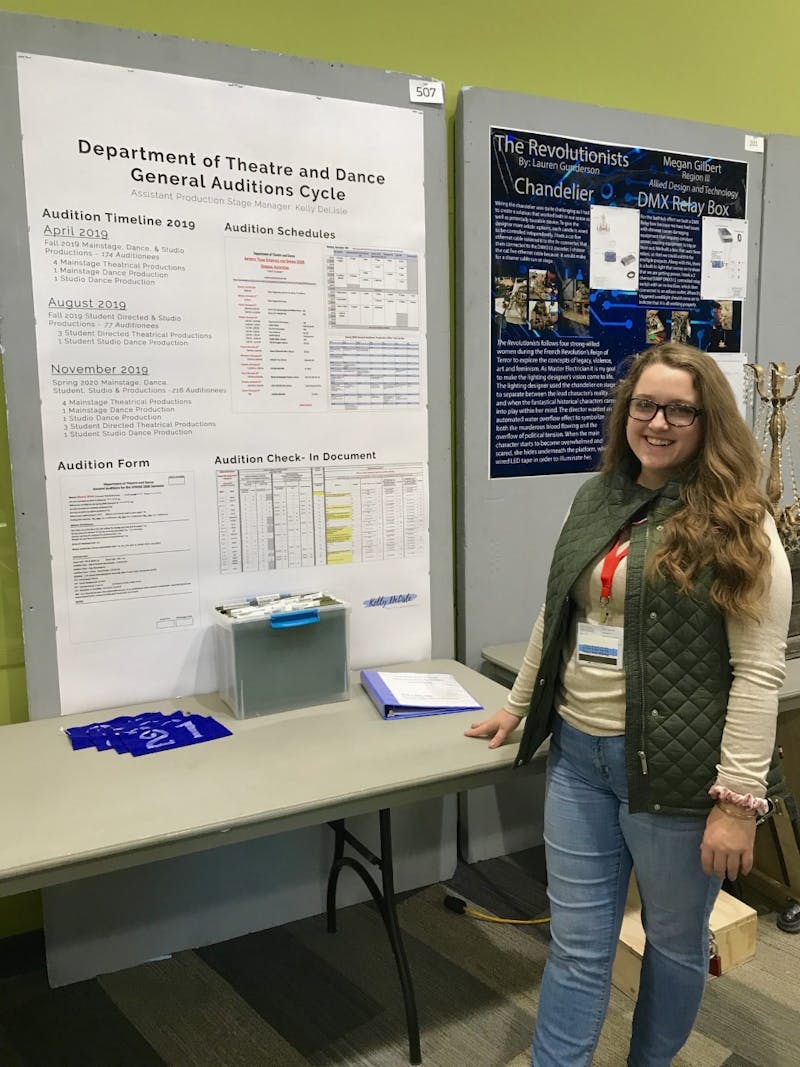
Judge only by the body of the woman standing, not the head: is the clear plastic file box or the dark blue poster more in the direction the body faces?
the clear plastic file box

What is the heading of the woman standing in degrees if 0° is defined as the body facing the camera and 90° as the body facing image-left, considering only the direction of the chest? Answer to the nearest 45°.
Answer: approximately 45°

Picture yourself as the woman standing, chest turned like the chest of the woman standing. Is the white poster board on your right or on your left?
on your right

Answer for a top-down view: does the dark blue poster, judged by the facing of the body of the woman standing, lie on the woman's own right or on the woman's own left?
on the woman's own right

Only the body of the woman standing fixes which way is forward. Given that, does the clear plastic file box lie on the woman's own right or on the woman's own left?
on the woman's own right
